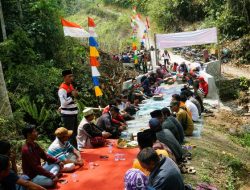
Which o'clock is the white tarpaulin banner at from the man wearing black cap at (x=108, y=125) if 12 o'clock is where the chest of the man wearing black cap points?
The white tarpaulin banner is roughly at 10 o'clock from the man wearing black cap.

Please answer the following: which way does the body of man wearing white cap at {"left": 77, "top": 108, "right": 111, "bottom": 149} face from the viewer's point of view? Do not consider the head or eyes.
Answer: to the viewer's right

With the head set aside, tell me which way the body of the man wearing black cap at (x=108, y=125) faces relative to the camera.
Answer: to the viewer's right

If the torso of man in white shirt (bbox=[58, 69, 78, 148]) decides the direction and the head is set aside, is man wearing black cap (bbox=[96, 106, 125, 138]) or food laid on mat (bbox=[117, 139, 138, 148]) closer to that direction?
the food laid on mat

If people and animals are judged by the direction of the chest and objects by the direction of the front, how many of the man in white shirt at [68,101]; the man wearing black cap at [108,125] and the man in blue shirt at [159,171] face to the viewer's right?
2

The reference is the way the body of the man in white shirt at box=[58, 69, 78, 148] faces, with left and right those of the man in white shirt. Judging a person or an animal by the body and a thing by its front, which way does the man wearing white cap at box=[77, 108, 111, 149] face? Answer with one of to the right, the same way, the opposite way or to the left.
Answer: the same way

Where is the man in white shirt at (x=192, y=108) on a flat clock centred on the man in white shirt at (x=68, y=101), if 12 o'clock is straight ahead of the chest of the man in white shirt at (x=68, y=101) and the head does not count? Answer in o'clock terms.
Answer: the man in white shirt at (x=192, y=108) is roughly at 11 o'clock from the man in white shirt at (x=68, y=101).

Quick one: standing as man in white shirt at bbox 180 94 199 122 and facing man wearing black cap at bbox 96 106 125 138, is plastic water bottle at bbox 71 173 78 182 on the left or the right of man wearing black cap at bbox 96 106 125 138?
left

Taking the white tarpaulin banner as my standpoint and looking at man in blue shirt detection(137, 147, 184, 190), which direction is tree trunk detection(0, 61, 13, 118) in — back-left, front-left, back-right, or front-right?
front-right

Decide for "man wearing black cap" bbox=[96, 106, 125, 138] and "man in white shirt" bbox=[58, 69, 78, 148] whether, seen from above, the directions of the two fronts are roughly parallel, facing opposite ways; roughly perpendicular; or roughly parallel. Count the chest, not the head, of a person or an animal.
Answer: roughly parallel

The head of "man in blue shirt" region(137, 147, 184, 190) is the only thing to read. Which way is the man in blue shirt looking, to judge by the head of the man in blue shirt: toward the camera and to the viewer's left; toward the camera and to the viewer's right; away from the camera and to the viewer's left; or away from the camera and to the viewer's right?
away from the camera and to the viewer's left

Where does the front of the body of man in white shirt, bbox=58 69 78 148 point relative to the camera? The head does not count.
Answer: to the viewer's right
